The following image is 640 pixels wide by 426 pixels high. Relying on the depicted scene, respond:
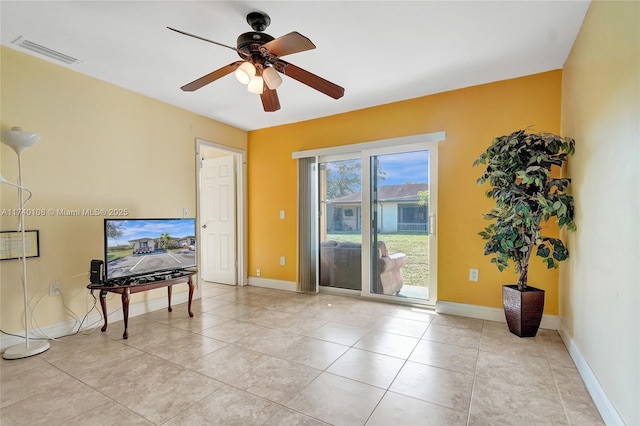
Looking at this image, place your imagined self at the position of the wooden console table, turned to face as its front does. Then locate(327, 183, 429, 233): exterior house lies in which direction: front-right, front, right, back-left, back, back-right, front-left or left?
front-left

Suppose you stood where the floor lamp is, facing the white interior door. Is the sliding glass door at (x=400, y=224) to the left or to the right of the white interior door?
right

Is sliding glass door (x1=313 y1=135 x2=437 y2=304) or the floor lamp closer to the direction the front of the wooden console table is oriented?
the sliding glass door

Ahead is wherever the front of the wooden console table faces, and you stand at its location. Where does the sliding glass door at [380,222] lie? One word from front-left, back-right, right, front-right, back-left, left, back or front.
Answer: front-left

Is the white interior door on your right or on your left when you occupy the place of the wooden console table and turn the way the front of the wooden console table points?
on your left

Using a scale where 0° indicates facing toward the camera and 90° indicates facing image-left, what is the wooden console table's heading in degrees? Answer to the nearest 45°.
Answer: approximately 315°

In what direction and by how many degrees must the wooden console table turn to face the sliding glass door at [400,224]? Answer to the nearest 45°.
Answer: approximately 45° to its left

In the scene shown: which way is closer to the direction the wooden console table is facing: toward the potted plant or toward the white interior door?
the potted plant

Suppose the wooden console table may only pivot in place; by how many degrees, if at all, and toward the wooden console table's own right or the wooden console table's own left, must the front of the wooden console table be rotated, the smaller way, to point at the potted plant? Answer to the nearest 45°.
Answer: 0° — it already faces it
